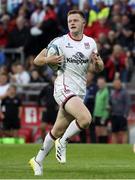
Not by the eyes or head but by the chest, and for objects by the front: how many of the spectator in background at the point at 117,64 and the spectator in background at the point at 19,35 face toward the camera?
2

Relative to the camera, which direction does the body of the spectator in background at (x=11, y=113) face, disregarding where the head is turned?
toward the camera

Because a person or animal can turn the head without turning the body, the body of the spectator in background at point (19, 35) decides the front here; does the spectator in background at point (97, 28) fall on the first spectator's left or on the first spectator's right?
on the first spectator's left

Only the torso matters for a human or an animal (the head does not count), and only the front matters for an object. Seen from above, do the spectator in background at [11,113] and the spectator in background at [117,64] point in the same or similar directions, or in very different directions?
same or similar directions

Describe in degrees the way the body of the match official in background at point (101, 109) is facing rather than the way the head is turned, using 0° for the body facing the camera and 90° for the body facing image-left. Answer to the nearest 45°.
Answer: approximately 45°

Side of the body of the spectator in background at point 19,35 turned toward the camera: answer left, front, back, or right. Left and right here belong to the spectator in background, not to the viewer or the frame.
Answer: front

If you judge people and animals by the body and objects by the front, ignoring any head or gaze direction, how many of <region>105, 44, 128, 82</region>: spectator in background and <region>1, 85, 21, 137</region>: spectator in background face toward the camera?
2

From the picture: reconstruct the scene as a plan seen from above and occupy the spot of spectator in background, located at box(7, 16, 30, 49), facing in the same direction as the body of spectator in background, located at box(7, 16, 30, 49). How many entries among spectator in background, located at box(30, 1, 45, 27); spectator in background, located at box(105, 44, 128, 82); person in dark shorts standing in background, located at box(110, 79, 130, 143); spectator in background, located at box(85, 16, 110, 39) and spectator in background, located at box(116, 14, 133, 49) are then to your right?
0
